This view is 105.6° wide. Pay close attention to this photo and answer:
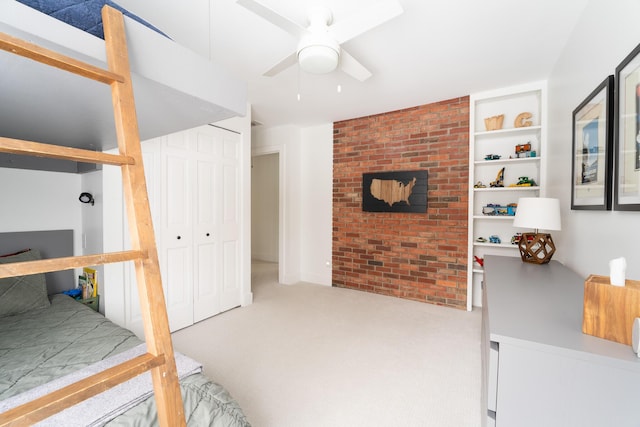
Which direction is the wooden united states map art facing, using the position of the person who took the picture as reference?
facing the viewer

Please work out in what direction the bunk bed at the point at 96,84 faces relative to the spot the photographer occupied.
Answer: facing the viewer and to the right of the viewer

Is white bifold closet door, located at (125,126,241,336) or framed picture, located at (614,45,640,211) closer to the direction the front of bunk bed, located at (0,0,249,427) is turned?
the framed picture

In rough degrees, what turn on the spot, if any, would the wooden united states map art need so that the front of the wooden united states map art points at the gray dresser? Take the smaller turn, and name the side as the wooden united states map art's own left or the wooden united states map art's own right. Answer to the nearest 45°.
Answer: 0° — it already faces it

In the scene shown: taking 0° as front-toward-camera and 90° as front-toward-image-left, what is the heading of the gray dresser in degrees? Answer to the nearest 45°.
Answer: approximately 90°

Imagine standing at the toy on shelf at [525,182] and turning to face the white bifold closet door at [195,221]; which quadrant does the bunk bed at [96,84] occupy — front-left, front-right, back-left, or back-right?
front-left

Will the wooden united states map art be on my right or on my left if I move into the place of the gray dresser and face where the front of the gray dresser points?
on my right

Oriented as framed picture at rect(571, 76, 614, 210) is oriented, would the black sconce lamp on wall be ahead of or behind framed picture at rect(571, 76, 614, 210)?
ahead

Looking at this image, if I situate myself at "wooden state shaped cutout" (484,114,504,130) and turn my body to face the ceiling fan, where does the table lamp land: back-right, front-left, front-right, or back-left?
front-left

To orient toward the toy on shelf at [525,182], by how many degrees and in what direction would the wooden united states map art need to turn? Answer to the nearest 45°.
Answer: approximately 90° to its left

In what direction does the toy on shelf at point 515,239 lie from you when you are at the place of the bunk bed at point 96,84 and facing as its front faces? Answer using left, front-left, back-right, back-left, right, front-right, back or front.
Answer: front-left

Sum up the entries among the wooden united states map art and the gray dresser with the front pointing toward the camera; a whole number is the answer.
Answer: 1

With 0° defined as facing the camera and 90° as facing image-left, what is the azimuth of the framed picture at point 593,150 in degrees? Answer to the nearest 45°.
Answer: approximately 45°

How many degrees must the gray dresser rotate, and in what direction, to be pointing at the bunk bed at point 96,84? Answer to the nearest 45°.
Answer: approximately 45° to its left
